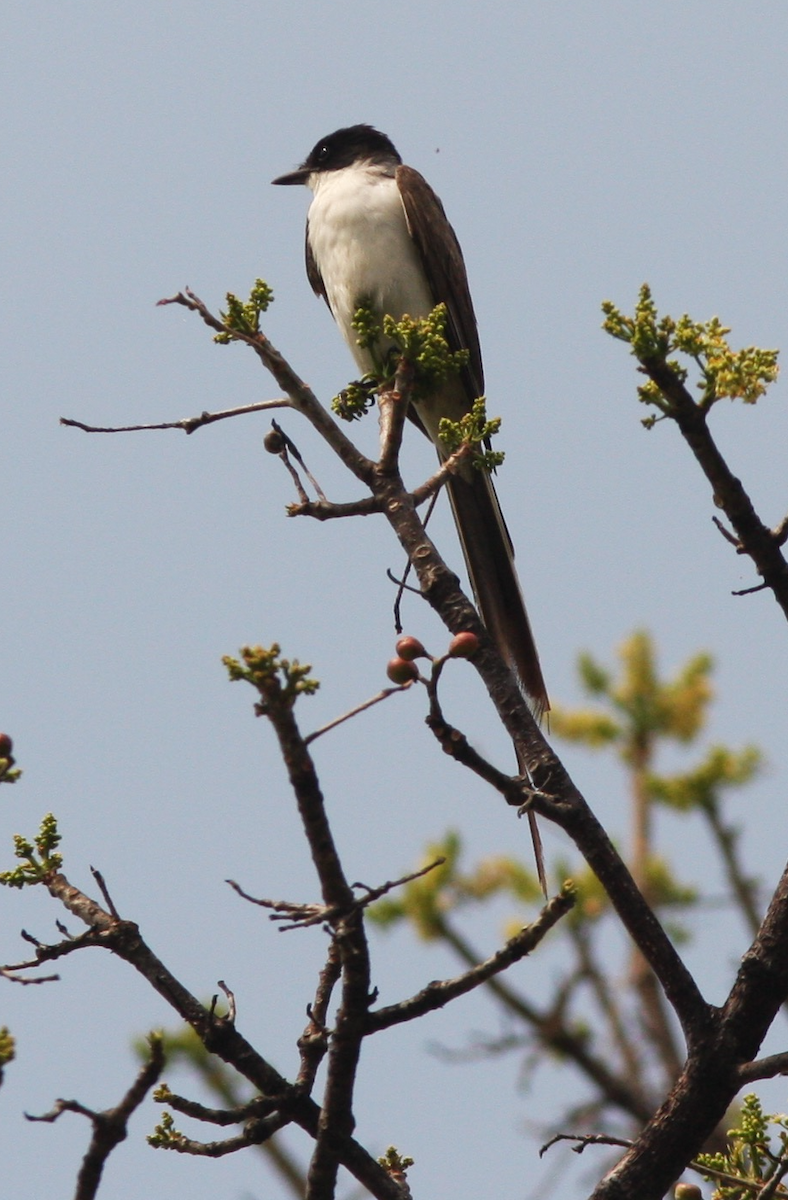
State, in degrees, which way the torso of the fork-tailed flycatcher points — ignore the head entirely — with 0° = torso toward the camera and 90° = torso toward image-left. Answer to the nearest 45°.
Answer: approximately 45°
